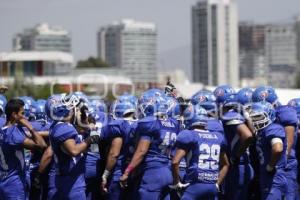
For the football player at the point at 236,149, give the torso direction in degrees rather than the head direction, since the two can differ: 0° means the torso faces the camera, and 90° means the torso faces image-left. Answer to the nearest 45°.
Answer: approximately 90°

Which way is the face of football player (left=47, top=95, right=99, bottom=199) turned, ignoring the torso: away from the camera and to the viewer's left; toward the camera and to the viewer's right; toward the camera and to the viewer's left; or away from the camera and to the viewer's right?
away from the camera and to the viewer's right

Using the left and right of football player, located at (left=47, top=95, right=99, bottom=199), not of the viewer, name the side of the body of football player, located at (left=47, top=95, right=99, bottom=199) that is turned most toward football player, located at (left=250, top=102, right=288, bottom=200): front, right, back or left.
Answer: front

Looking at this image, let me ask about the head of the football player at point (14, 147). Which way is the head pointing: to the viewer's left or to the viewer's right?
to the viewer's right

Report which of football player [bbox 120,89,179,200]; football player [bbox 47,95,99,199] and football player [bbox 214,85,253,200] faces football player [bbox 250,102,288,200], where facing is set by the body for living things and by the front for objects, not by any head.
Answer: football player [bbox 47,95,99,199]

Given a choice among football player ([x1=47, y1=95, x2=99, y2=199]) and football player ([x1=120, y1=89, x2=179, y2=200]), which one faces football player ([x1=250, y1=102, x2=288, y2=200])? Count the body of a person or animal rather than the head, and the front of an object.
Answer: football player ([x1=47, y1=95, x2=99, y2=199])

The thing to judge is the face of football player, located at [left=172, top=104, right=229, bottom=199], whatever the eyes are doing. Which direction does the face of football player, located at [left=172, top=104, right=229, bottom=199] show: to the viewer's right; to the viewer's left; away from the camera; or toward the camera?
away from the camera

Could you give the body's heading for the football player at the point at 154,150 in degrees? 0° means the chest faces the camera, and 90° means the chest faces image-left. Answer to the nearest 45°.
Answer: approximately 135°

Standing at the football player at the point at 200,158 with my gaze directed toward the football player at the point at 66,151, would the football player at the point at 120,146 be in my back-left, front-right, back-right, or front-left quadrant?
front-right

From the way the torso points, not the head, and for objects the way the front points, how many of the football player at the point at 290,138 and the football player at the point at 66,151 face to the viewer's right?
1

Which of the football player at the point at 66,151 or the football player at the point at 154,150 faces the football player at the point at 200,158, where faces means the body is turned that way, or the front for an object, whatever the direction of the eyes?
the football player at the point at 66,151

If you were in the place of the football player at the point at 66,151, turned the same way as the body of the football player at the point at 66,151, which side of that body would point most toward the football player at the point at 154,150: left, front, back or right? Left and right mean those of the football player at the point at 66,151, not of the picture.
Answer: front

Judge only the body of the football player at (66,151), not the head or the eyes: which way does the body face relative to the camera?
to the viewer's right

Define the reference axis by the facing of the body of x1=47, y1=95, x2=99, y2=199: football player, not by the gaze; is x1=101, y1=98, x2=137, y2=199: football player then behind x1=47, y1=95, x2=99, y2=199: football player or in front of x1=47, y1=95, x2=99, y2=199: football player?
in front

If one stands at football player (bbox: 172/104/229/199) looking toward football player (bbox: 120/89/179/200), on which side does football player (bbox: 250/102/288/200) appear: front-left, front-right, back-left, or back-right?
back-right
